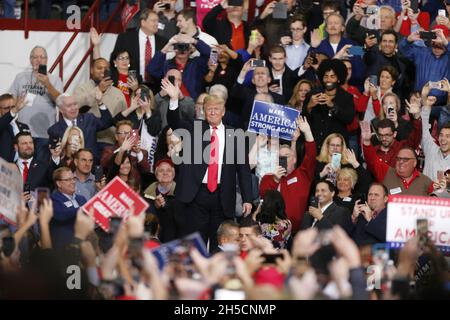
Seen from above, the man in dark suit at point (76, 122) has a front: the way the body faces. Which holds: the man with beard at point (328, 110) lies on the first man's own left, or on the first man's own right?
on the first man's own left

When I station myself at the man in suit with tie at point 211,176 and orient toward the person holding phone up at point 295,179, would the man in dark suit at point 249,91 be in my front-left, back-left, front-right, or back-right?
front-left

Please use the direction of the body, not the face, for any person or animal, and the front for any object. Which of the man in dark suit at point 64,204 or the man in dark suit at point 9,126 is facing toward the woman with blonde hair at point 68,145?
the man in dark suit at point 9,126

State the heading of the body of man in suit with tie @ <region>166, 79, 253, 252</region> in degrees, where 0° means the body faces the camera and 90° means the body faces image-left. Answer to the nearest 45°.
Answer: approximately 0°

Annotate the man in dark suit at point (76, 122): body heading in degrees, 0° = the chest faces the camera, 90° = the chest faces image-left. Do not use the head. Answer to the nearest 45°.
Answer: approximately 0°

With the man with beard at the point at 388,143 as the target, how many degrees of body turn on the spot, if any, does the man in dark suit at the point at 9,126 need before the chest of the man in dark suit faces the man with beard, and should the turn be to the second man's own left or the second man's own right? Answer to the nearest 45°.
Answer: approximately 45° to the second man's own left

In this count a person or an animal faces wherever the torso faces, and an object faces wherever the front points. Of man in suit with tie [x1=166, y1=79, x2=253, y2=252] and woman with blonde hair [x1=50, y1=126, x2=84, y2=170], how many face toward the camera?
2

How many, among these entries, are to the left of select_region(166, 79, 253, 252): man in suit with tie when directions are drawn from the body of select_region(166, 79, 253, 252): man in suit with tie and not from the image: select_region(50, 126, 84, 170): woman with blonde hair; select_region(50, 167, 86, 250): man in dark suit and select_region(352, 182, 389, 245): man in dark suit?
1

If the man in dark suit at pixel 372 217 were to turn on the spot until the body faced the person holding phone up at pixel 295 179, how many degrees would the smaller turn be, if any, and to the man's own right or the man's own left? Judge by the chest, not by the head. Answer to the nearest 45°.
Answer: approximately 90° to the man's own right

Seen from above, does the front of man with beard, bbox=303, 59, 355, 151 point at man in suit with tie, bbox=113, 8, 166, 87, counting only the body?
no

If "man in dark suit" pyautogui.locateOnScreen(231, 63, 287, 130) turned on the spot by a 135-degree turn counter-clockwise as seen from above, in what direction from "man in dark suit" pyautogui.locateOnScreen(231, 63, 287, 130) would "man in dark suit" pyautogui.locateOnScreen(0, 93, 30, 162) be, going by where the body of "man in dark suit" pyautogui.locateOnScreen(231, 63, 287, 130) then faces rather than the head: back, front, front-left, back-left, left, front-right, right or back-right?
back-left

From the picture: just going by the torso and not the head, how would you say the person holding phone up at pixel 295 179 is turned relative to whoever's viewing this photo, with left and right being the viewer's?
facing the viewer and to the left of the viewer

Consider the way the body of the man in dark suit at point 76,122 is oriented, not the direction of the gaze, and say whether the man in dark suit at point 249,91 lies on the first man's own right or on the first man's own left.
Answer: on the first man's own left

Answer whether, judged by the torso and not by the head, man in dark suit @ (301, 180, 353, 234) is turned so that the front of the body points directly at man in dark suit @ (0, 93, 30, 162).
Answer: no

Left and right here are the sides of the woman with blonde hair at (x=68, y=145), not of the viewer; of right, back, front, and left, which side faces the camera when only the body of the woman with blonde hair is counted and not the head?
front

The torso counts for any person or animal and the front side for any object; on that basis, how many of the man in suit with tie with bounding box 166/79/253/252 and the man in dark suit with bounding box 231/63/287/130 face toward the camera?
2

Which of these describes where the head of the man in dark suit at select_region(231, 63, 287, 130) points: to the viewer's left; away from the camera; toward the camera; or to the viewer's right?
toward the camera

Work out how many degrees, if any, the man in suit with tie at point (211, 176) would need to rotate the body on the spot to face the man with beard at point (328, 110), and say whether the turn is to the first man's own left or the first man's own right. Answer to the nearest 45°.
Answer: approximately 135° to the first man's own left

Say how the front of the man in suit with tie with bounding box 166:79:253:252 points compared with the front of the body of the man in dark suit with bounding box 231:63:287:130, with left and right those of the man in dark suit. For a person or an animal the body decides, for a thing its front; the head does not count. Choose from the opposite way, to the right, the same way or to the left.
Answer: the same way

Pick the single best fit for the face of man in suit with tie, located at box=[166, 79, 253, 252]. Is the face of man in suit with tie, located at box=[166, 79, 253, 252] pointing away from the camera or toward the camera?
toward the camera
